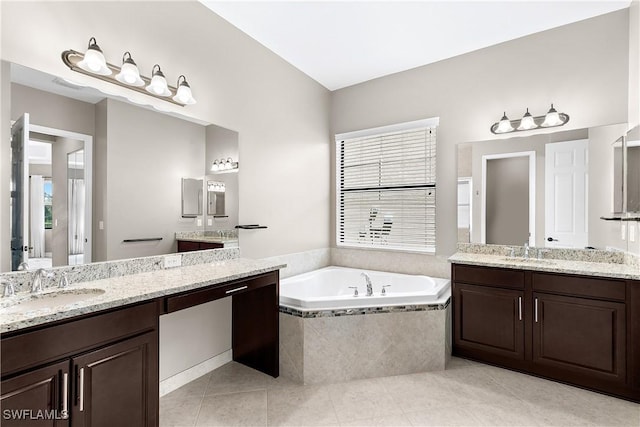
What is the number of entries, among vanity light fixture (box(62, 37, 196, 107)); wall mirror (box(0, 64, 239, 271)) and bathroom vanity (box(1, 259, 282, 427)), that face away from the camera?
0

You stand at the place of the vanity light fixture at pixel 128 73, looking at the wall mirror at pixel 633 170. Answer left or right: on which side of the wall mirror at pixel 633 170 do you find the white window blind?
left

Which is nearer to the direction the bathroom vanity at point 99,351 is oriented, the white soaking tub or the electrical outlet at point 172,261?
the white soaking tub

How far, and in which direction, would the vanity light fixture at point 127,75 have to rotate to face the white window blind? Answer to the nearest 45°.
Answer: approximately 45° to its left

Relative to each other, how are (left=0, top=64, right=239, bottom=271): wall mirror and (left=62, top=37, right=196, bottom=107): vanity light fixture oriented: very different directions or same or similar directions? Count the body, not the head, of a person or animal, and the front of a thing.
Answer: same or similar directions

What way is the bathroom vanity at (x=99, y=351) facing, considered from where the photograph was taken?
facing the viewer and to the right of the viewer

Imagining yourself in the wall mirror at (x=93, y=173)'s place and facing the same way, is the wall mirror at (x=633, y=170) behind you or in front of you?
in front

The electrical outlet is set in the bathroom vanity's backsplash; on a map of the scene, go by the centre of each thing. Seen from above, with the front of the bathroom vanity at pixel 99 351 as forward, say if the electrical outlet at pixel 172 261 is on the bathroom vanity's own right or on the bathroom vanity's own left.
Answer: on the bathroom vanity's own left

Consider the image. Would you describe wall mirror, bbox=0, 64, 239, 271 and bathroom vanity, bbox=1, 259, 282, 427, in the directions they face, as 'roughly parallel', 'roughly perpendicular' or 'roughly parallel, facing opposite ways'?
roughly parallel

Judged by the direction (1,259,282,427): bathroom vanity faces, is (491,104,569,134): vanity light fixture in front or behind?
in front

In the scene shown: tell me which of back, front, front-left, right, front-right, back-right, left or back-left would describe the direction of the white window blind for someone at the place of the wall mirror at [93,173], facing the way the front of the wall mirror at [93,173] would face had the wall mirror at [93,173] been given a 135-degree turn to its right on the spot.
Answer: back

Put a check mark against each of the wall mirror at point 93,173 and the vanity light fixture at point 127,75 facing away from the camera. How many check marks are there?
0
